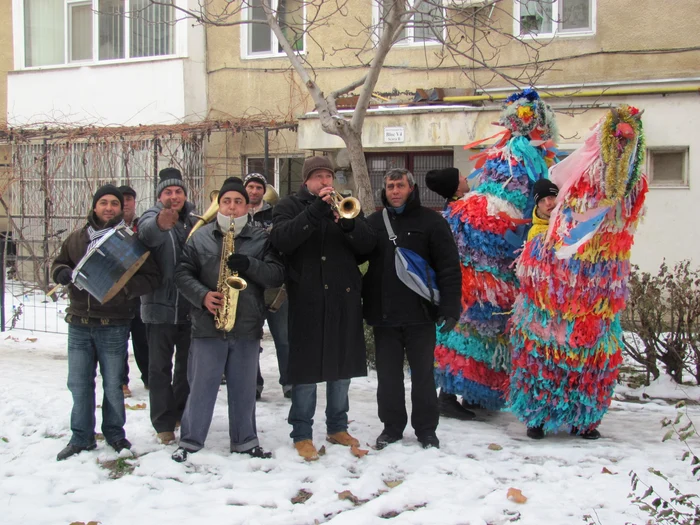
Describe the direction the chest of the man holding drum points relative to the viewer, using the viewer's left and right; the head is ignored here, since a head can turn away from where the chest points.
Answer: facing the viewer

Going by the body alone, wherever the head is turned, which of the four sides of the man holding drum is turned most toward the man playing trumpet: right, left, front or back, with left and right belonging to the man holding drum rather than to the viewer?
left

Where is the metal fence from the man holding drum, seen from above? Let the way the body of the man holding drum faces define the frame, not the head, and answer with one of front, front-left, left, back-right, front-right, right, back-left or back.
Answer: back

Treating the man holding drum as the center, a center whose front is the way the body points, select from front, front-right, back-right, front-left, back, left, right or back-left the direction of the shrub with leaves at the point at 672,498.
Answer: front-left

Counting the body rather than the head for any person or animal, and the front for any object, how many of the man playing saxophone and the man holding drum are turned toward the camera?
2

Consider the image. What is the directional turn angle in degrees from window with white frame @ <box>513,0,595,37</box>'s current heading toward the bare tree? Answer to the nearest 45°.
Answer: approximately 45° to its right

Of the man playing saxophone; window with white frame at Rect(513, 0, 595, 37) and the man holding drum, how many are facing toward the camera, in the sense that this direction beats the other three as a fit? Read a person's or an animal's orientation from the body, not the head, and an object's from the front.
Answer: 3

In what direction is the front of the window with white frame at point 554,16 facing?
toward the camera
